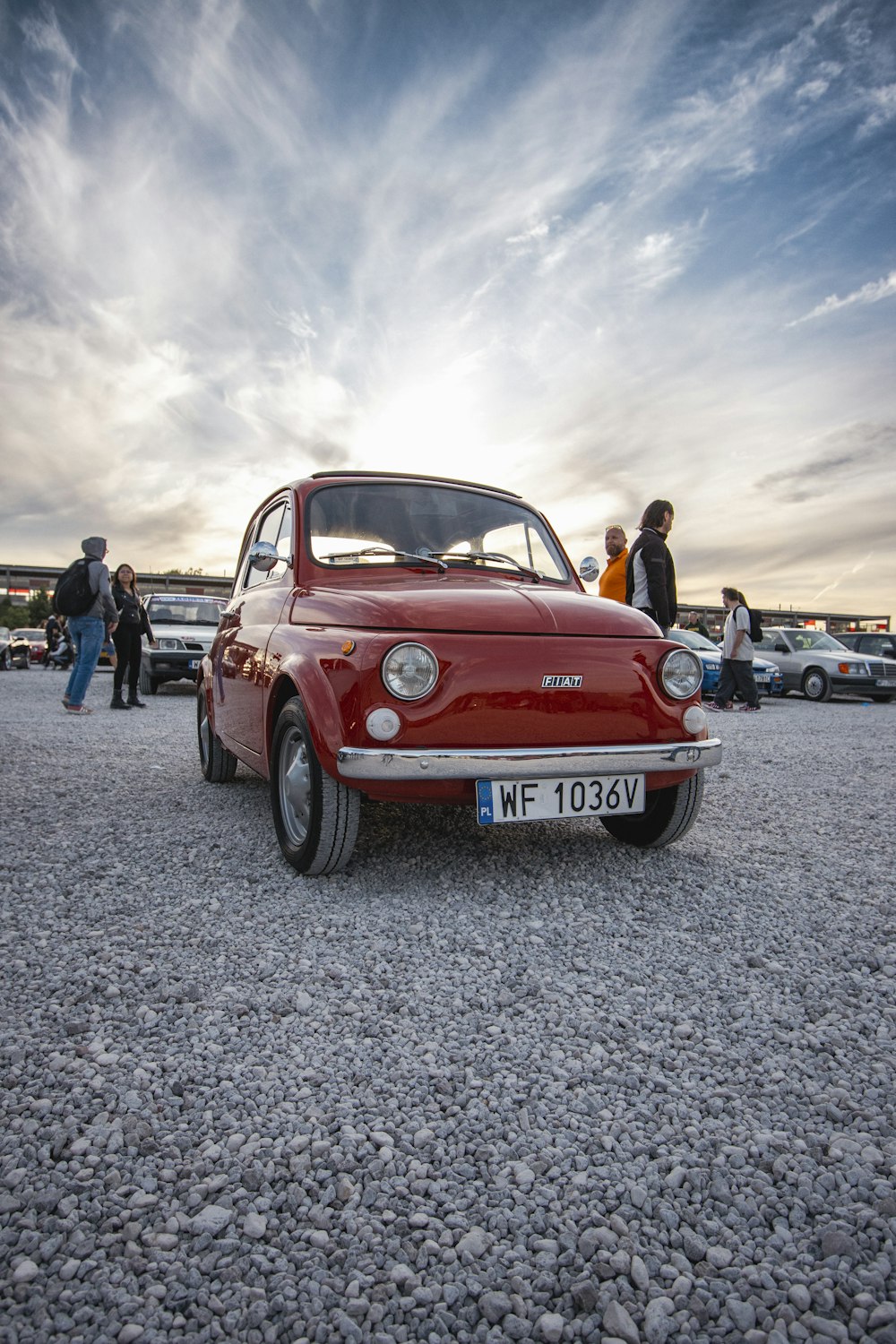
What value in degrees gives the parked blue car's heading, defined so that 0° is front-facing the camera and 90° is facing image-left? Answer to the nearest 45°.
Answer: approximately 315°

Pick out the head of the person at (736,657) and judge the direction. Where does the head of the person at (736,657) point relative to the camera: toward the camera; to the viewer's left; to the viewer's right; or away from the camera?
to the viewer's left

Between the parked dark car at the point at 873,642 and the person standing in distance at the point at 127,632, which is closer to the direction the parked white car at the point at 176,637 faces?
the person standing in distance

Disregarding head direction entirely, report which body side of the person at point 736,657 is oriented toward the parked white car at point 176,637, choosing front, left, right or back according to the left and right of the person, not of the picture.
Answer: front

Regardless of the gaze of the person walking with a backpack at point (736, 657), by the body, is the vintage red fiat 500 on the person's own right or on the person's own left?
on the person's own left

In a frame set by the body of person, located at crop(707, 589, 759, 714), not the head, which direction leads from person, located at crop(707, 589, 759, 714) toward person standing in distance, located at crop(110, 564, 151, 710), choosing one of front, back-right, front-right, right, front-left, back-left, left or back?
front-left

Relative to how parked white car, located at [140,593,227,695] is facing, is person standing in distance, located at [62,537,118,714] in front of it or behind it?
in front

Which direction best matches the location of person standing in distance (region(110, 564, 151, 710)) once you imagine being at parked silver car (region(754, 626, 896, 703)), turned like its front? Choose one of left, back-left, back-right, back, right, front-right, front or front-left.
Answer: right
